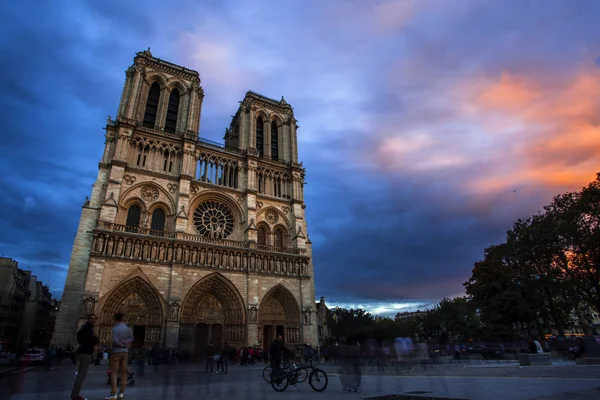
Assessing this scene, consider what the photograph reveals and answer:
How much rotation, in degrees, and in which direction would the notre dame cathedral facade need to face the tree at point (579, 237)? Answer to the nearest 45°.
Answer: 0° — it already faces it

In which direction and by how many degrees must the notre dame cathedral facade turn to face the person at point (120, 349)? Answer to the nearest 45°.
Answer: approximately 45° to its right

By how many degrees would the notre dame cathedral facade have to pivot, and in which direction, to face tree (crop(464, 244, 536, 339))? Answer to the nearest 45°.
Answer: approximately 45° to its left

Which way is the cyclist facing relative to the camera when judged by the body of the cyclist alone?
to the viewer's right

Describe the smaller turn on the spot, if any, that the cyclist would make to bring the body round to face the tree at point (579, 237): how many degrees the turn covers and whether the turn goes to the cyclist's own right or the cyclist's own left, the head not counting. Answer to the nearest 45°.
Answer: approximately 45° to the cyclist's own left

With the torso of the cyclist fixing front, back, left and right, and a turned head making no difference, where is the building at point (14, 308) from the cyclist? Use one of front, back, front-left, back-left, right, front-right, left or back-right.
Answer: back-left

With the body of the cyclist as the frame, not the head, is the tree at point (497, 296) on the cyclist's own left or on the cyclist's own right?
on the cyclist's own left

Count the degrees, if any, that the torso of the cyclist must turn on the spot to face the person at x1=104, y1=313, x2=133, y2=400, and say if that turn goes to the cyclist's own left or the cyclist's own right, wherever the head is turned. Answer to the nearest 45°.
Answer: approximately 135° to the cyclist's own right

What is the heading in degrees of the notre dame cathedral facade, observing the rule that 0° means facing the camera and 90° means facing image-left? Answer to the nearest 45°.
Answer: approximately 315°
